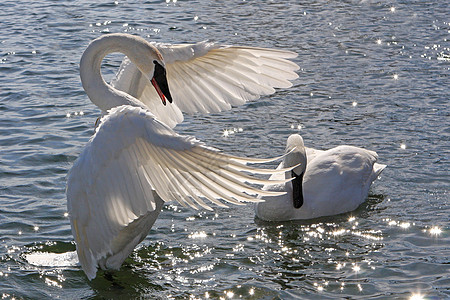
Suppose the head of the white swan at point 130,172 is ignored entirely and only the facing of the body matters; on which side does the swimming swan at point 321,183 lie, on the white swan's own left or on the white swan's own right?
on the white swan's own left
